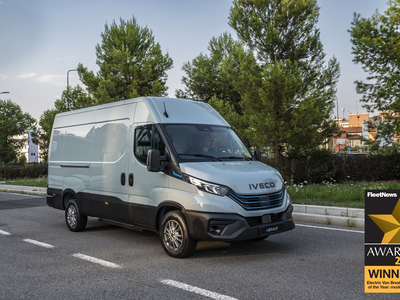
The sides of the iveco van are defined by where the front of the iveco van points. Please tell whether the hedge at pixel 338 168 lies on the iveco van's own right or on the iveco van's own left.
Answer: on the iveco van's own left

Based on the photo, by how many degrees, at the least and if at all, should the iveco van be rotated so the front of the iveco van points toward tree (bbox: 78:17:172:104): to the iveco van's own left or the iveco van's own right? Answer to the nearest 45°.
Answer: approximately 135° to the iveco van's own left

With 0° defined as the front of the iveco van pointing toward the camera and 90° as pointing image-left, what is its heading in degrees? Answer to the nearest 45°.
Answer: approximately 315°

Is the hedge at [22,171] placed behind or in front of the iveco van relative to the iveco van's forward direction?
behind

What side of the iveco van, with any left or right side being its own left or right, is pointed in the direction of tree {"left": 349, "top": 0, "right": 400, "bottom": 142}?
left

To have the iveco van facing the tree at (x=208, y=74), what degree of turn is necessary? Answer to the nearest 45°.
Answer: approximately 135° to its left

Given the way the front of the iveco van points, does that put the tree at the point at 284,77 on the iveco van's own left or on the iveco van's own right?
on the iveco van's own left

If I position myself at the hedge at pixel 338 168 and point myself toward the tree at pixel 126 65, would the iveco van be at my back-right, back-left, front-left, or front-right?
back-left

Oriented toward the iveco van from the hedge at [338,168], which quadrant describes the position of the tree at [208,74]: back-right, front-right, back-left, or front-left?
back-right
